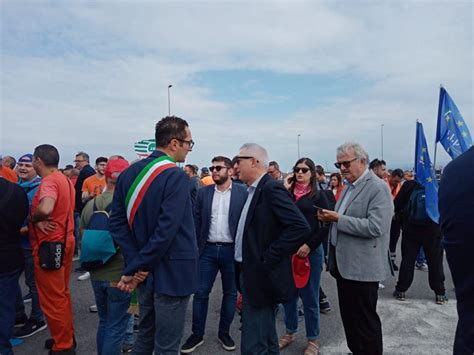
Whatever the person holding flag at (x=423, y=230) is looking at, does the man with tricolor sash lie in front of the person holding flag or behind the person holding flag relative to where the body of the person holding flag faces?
behind

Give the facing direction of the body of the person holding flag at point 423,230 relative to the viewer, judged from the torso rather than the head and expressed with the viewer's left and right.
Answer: facing away from the viewer
